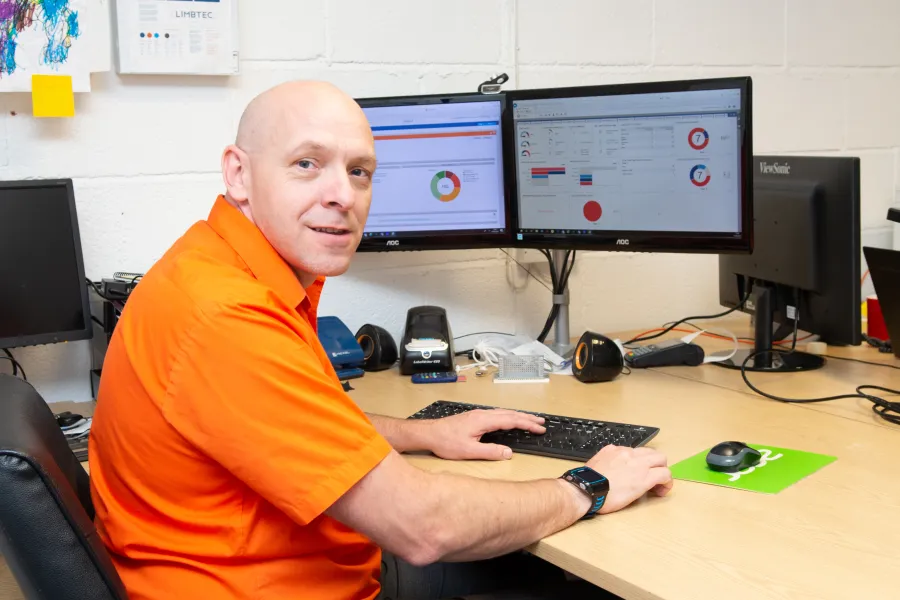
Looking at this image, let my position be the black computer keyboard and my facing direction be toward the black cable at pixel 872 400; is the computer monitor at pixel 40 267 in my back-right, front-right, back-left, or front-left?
back-left

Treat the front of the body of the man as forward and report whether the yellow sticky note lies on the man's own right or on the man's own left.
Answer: on the man's own left

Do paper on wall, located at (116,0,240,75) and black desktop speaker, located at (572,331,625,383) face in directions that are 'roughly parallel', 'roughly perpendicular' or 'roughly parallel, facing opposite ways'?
roughly perpendicular

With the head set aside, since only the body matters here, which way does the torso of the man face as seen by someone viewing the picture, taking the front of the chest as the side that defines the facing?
to the viewer's right

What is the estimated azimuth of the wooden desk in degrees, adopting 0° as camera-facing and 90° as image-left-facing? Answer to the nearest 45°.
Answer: approximately 45°

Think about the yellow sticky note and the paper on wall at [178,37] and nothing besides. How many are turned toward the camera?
2

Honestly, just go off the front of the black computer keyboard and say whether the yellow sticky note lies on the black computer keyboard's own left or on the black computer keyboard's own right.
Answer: on the black computer keyboard's own right

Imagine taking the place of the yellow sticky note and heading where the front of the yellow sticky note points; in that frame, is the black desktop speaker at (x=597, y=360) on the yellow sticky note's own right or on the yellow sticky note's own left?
on the yellow sticky note's own left

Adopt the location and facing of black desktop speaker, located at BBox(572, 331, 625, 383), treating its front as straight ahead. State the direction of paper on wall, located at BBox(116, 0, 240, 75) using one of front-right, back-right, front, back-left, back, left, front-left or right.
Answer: front-right

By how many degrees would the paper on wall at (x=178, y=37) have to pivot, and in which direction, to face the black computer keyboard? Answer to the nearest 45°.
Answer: approximately 45° to its left

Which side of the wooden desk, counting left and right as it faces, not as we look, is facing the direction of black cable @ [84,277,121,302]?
right
